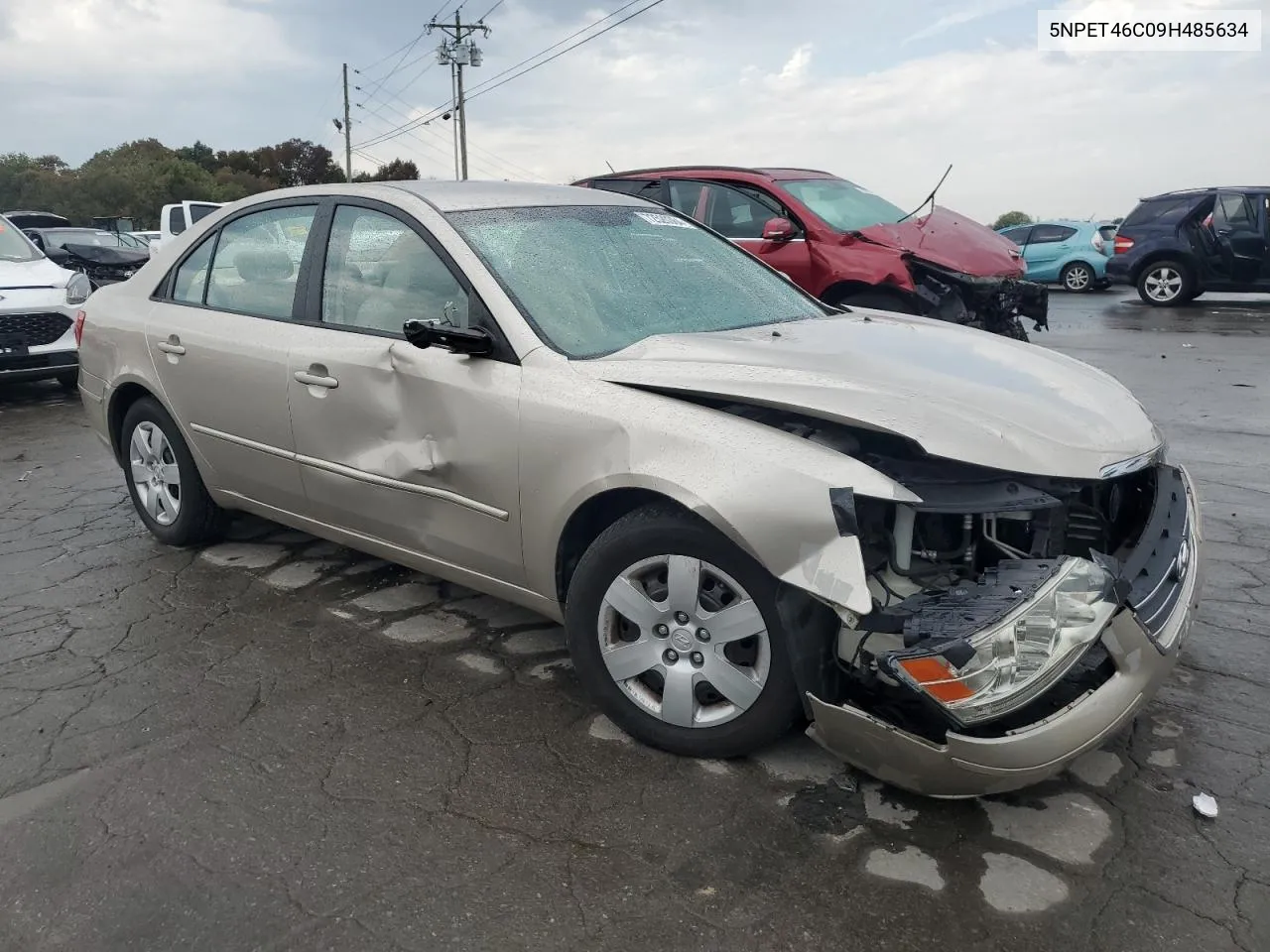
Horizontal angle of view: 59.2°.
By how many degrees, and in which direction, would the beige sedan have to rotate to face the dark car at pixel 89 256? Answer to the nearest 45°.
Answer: approximately 180°

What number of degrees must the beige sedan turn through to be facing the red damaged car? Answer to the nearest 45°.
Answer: approximately 135° to its left

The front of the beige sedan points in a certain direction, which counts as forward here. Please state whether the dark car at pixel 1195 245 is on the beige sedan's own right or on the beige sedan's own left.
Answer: on the beige sedan's own left

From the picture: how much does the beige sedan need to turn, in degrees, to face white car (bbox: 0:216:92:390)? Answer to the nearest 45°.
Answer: approximately 180°

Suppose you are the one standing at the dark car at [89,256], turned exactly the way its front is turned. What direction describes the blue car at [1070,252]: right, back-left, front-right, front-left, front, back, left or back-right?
front-left

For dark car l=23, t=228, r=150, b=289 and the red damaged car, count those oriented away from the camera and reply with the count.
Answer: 0

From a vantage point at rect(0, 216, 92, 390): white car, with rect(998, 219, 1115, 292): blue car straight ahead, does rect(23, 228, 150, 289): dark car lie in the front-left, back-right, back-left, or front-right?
front-left

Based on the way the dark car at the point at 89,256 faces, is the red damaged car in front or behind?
in front

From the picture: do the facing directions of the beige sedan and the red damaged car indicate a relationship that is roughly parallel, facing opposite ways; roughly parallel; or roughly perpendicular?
roughly parallel

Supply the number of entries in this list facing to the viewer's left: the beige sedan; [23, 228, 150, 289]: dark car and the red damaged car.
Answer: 0

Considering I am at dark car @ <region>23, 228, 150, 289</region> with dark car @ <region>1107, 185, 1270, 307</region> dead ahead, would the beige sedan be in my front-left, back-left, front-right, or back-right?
front-right

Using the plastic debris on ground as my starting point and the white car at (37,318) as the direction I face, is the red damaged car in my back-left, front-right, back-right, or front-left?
front-right

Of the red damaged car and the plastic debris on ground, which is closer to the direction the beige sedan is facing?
the plastic debris on ground

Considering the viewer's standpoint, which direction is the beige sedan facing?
facing the viewer and to the right of the viewer

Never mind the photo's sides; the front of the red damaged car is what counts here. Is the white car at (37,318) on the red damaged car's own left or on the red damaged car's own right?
on the red damaged car's own right
